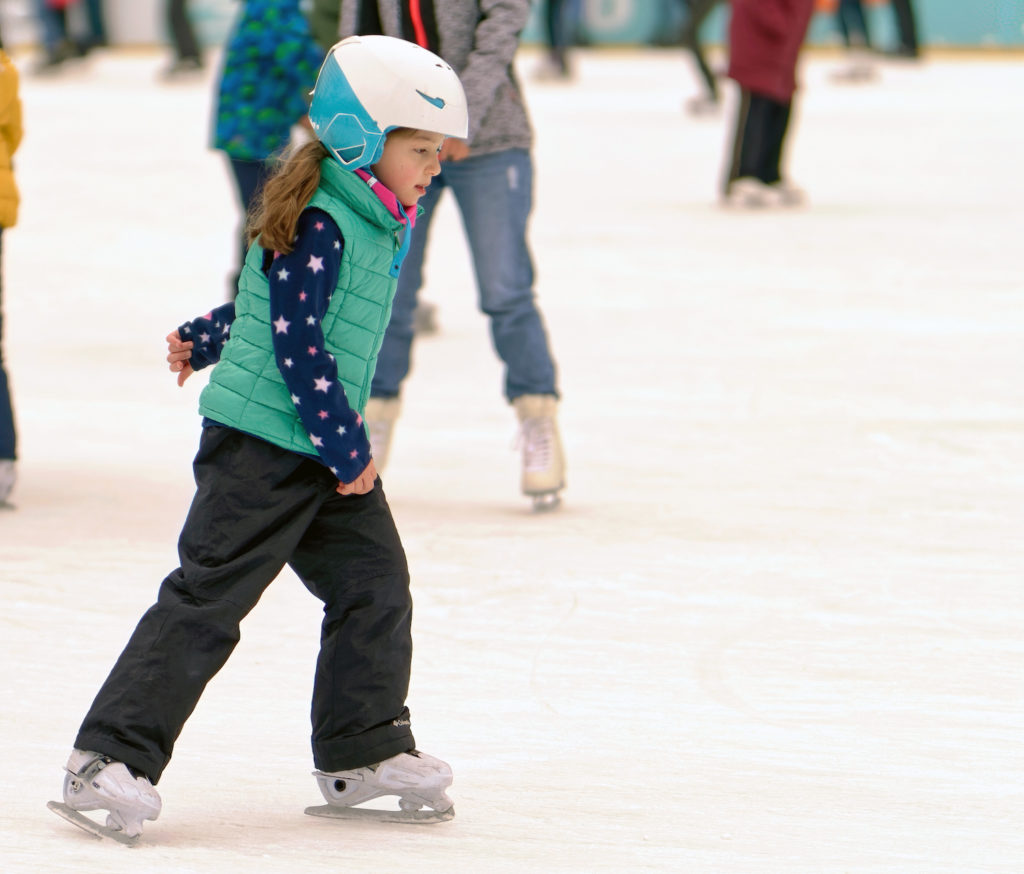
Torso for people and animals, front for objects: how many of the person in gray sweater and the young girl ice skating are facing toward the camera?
1

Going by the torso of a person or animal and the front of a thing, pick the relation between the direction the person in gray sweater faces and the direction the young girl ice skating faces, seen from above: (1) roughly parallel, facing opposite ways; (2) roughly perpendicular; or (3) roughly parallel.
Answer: roughly perpendicular

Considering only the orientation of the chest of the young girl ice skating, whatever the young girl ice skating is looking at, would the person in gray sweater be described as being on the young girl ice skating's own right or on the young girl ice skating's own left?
on the young girl ice skating's own left

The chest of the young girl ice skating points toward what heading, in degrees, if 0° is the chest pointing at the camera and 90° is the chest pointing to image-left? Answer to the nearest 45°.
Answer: approximately 270°

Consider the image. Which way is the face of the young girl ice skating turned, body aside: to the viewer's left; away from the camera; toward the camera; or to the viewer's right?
to the viewer's right

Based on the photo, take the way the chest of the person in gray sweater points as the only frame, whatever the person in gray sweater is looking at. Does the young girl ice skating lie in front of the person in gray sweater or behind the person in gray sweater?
in front
